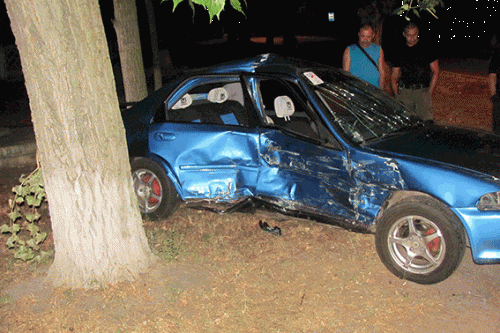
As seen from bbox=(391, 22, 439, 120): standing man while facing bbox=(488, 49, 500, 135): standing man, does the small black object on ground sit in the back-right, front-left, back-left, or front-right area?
back-right

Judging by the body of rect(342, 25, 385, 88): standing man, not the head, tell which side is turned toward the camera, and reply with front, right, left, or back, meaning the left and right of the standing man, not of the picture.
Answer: front

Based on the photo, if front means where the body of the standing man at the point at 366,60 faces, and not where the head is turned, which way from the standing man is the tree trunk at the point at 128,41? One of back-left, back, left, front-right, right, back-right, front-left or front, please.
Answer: right

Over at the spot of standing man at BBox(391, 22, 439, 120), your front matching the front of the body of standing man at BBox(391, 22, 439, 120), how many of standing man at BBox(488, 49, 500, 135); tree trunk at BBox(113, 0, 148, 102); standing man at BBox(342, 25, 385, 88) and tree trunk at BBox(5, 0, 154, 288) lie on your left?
1

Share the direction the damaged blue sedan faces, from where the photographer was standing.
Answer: facing the viewer and to the right of the viewer

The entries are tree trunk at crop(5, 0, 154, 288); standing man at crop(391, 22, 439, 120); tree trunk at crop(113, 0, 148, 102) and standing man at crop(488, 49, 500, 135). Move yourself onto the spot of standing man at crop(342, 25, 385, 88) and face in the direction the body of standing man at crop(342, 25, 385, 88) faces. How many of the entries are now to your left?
2

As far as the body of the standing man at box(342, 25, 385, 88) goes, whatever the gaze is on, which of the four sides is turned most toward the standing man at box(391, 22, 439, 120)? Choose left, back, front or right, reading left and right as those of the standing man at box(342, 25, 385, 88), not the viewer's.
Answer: left

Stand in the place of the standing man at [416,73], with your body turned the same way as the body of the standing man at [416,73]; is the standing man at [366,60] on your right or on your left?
on your right

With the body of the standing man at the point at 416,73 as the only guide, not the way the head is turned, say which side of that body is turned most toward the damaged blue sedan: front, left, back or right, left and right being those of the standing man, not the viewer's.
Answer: front

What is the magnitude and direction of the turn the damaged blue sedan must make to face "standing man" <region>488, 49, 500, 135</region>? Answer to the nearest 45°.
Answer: approximately 90° to its left

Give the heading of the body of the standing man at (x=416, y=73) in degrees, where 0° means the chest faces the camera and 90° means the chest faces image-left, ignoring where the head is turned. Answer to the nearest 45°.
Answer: approximately 0°

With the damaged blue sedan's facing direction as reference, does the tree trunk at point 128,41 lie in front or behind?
behind

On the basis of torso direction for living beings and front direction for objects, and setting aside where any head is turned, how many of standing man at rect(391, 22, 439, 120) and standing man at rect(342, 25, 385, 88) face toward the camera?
2
